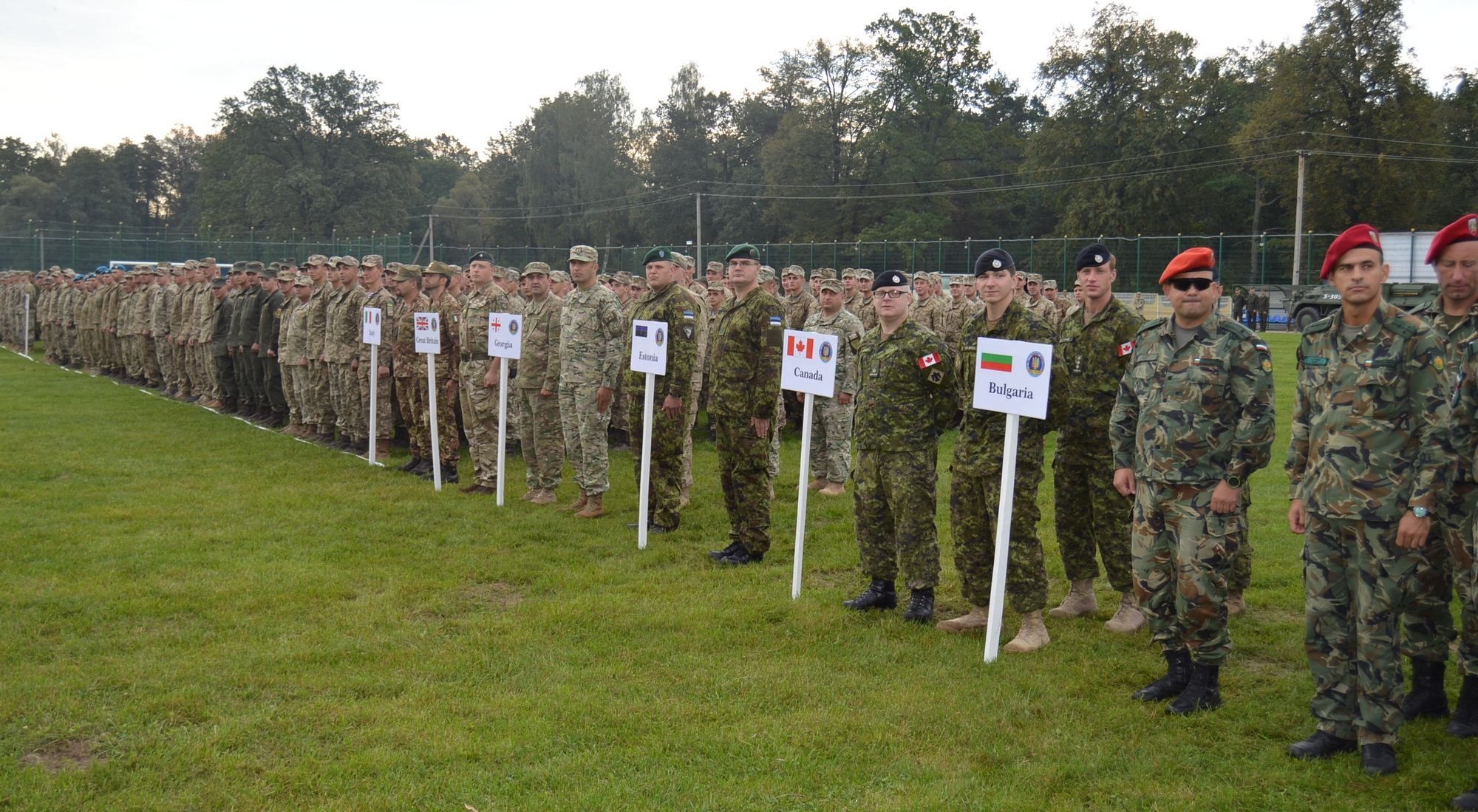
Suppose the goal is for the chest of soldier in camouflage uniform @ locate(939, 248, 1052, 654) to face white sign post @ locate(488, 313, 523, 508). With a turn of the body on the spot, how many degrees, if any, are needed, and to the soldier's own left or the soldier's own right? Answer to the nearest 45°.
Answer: approximately 90° to the soldier's own right

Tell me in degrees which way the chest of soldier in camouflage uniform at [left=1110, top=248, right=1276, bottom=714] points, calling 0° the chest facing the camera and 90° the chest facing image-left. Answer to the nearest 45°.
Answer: approximately 45°

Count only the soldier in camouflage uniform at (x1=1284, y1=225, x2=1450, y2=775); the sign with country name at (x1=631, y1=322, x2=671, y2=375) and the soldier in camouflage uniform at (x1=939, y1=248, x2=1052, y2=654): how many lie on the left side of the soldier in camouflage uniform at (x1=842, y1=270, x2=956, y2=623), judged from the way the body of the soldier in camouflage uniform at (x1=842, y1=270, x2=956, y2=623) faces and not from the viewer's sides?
2

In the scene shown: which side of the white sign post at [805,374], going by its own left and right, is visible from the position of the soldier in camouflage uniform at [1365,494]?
left

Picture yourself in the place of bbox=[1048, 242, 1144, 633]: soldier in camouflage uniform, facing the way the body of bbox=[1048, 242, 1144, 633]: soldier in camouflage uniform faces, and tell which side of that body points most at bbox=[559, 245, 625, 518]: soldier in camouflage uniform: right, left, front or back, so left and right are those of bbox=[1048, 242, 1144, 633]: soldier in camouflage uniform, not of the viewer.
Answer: right

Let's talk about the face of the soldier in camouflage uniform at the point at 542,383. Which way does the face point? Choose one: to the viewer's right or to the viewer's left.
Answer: to the viewer's left
